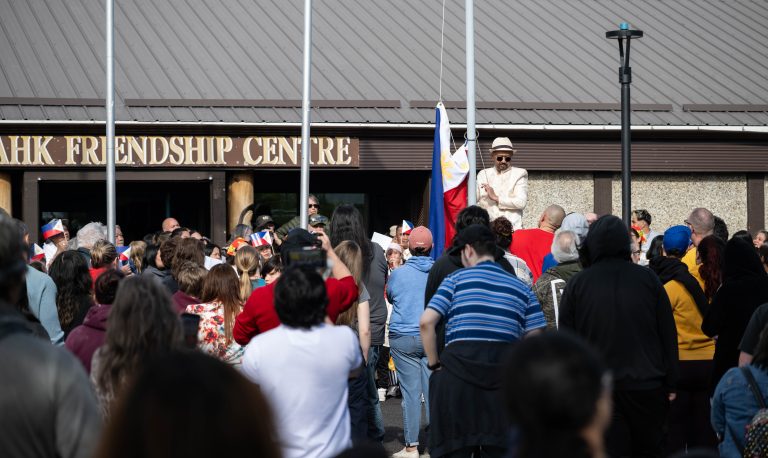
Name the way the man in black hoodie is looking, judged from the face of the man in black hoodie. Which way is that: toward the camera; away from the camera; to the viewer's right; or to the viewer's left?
away from the camera

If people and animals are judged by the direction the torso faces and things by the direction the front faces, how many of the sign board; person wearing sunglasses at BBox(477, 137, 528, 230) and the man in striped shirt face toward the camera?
2

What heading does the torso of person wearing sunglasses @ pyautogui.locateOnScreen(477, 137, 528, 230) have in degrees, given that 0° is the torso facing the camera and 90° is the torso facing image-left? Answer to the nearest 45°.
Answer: approximately 0°

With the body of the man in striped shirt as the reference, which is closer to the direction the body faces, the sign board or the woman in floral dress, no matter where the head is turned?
the sign board

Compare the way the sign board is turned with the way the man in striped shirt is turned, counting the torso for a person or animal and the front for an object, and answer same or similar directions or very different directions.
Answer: very different directions

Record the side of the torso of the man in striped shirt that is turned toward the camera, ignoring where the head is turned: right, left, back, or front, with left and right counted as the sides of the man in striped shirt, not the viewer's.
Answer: back

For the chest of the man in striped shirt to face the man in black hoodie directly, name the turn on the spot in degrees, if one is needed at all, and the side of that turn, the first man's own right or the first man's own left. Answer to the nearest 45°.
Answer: approximately 90° to the first man's own right

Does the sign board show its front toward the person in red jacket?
yes

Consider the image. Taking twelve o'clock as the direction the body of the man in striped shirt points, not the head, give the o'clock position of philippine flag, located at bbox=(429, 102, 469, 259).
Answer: The philippine flag is roughly at 12 o'clock from the man in striped shirt.

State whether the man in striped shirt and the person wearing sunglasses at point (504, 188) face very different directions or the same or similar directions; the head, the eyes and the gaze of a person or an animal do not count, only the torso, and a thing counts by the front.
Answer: very different directions
